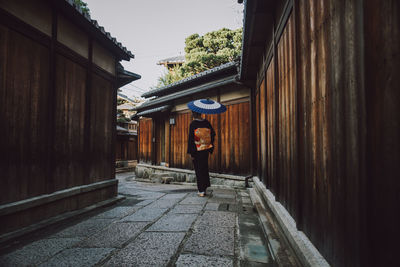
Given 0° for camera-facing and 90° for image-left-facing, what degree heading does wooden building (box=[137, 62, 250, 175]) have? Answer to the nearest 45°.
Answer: approximately 45°

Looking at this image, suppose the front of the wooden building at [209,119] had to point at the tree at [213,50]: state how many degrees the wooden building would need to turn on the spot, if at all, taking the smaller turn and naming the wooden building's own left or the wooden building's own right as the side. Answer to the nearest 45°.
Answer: approximately 135° to the wooden building's own right

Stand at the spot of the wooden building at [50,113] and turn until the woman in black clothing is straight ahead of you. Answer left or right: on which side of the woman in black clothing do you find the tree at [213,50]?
left

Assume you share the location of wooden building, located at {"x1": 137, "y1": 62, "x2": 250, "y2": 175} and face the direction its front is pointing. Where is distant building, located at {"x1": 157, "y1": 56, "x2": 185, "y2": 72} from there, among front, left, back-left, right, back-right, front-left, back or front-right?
back-right

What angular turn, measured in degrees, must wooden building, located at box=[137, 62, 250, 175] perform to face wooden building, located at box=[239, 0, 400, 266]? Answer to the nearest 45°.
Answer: approximately 45° to its left

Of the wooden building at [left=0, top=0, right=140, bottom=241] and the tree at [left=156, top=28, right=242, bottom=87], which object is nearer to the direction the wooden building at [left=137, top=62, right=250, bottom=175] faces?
the wooden building

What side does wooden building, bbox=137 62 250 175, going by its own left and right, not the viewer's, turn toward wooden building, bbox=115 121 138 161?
right

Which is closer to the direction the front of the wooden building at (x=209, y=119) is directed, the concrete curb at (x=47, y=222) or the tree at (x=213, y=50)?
the concrete curb

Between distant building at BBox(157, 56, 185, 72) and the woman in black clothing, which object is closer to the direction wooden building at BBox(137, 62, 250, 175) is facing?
the woman in black clothing

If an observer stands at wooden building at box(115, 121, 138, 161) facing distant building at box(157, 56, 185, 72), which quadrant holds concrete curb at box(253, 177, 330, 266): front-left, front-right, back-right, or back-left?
back-right
